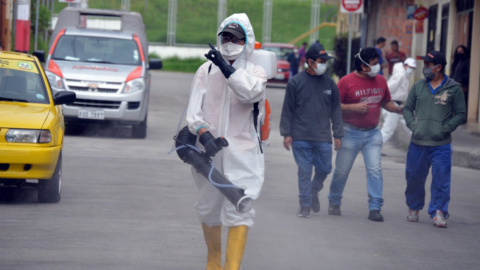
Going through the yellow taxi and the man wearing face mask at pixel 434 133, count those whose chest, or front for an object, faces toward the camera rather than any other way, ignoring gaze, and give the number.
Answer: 2

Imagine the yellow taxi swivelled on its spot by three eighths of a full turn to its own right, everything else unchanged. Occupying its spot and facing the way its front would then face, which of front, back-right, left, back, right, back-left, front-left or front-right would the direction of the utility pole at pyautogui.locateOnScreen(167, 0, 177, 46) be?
front-right

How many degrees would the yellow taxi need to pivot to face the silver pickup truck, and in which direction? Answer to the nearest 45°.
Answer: approximately 180°

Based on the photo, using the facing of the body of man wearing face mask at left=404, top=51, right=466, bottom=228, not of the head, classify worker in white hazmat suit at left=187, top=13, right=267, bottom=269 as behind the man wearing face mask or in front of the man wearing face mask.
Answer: in front

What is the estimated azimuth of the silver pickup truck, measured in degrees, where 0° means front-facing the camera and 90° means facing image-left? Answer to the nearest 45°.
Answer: approximately 0°

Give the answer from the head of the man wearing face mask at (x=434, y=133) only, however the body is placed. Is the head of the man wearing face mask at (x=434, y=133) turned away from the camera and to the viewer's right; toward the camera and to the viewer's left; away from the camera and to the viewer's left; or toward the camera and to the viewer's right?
toward the camera and to the viewer's left

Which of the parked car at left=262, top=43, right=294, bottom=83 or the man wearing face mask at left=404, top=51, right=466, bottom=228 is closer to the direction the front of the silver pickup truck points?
the man wearing face mask
